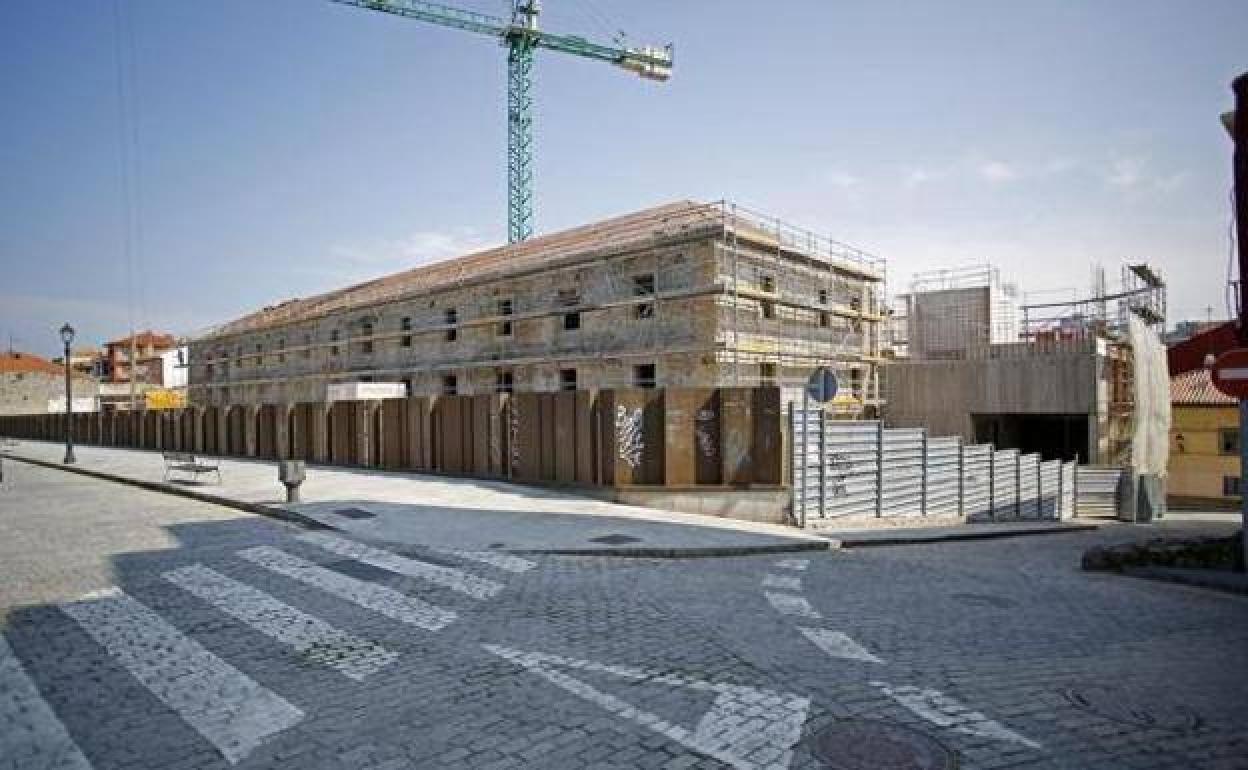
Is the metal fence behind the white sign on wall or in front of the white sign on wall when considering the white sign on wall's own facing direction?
in front

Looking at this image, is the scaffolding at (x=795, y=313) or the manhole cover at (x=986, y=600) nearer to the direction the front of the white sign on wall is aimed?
the manhole cover

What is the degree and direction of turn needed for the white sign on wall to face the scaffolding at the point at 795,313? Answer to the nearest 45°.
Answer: approximately 45° to its left

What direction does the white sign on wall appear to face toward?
toward the camera

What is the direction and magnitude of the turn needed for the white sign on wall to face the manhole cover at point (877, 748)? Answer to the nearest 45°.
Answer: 0° — it already faces it

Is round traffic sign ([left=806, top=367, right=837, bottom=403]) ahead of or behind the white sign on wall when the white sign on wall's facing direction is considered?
ahead

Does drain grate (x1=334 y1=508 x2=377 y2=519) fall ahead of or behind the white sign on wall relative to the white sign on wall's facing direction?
ahead

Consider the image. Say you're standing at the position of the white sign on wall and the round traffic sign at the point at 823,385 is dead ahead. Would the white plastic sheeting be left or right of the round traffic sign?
left

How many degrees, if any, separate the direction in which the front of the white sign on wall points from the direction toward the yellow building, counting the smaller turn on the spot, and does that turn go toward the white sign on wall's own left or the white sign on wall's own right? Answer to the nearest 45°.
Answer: approximately 90° to the white sign on wall's own left
